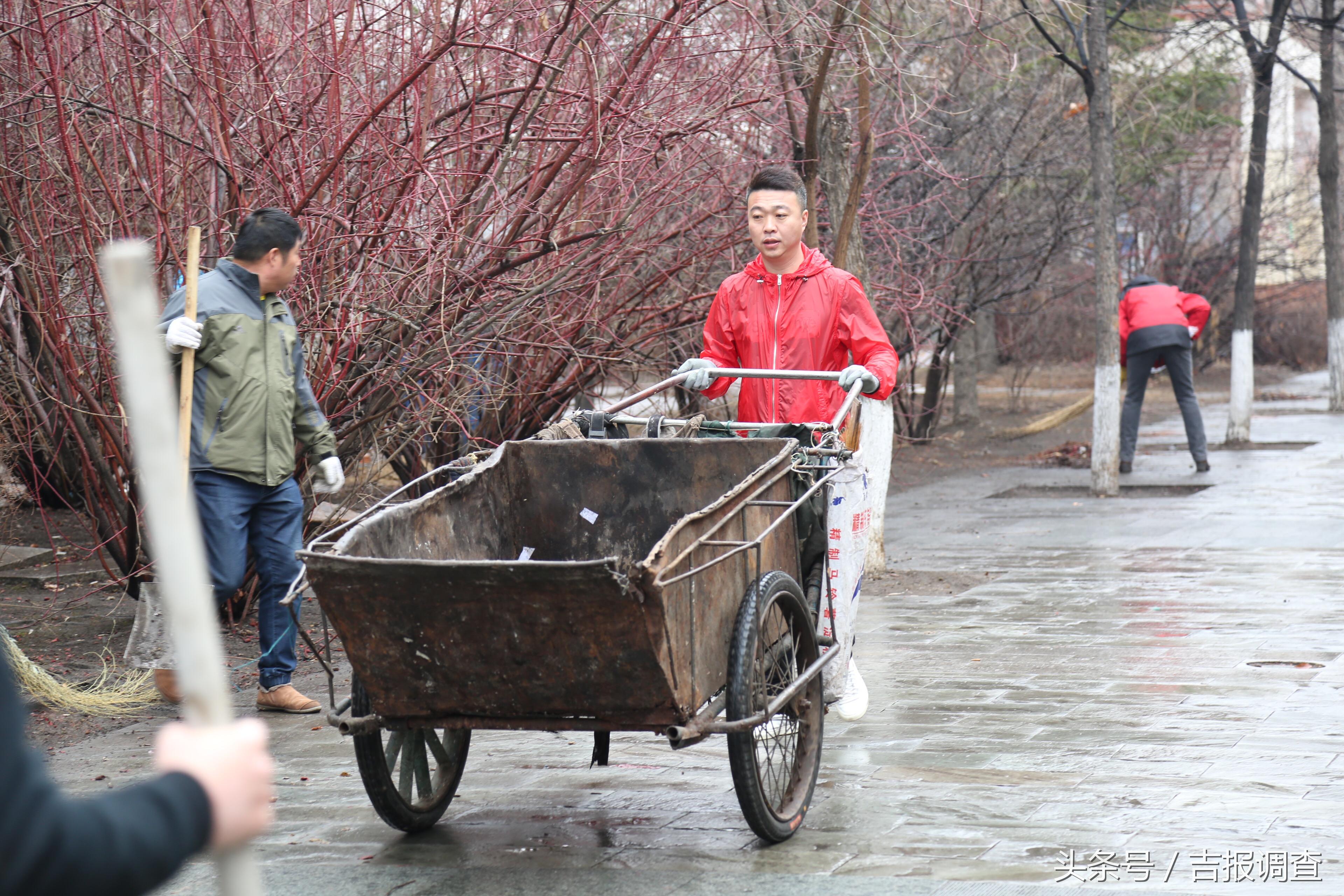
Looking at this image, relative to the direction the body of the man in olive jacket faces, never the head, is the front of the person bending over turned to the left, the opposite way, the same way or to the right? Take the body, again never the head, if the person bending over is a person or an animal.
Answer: to the left

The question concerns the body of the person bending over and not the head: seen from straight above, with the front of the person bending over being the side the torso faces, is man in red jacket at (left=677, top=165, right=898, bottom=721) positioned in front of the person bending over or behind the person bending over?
behind

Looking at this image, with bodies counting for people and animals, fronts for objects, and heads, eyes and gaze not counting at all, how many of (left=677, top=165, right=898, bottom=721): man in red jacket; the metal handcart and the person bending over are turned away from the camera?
1

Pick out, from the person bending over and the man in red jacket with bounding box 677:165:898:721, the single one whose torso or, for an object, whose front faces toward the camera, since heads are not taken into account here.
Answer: the man in red jacket

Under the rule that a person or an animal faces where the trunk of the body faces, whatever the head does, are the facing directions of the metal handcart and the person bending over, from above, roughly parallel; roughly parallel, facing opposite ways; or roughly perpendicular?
roughly parallel, facing opposite ways

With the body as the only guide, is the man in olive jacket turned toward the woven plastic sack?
yes

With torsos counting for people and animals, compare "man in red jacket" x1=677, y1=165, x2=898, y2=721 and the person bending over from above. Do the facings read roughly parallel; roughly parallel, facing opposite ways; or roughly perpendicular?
roughly parallel, facing opposite ways

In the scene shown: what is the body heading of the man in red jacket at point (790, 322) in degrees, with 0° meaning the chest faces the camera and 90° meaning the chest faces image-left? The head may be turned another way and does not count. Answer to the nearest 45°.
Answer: approximately 0°

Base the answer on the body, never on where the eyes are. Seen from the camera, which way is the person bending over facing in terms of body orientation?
away from the camera

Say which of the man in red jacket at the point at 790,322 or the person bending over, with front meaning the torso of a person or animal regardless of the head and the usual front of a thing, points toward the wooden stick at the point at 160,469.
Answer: the man in red jacket

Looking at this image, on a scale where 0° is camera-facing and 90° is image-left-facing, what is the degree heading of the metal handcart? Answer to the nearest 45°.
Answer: approximately 45°

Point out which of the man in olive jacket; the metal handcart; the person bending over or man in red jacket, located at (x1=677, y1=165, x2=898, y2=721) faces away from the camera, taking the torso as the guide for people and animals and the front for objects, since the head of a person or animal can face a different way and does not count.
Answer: the person bending over

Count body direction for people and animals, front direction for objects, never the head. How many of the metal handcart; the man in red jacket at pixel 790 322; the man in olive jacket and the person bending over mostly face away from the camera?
1

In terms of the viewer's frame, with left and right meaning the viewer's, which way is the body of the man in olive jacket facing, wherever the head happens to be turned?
facing the viewer and to the right of the viewer

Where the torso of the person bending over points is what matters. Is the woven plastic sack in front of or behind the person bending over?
behind

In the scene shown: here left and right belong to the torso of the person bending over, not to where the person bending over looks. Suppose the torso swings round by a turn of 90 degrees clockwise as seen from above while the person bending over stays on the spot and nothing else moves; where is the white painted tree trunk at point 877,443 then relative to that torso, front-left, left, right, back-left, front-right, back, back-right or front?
right

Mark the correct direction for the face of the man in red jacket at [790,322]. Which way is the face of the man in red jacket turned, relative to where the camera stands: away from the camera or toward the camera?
toward the camera

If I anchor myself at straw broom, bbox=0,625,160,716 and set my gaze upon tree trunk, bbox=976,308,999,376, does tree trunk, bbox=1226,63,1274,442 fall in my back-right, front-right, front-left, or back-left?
front-right

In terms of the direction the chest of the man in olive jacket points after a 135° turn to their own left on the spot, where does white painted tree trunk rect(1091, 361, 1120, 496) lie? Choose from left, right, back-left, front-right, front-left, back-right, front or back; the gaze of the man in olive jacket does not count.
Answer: front-right
